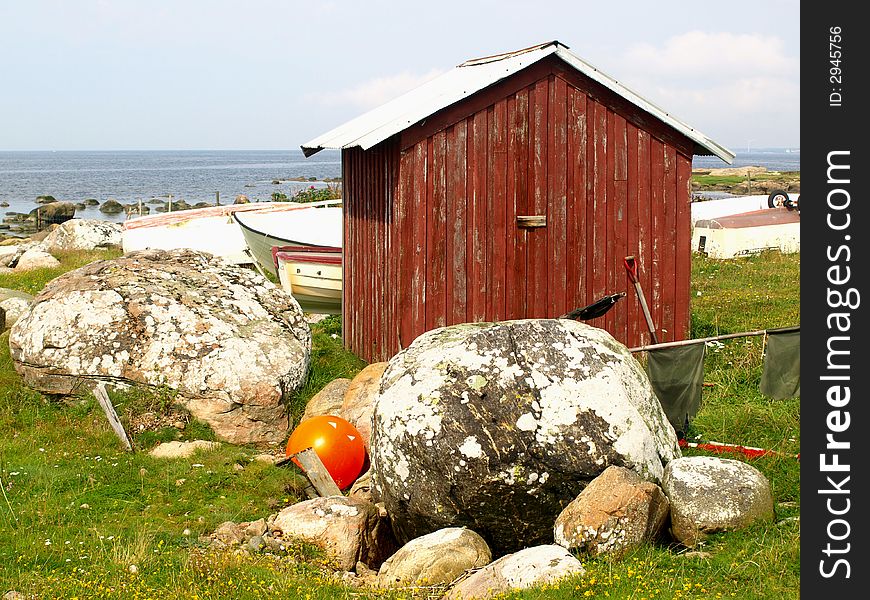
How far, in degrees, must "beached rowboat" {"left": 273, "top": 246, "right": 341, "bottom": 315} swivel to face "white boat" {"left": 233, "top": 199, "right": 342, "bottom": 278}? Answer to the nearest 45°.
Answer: approximately 90° to its right

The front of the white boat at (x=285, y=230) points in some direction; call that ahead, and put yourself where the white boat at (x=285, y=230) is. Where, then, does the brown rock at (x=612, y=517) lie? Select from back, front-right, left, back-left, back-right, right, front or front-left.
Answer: left

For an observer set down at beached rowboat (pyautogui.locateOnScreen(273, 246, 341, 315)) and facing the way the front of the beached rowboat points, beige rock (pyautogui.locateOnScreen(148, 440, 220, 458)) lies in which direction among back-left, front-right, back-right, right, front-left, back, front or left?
left

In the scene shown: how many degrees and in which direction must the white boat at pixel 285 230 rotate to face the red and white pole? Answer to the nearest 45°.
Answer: approximately 90° to its left

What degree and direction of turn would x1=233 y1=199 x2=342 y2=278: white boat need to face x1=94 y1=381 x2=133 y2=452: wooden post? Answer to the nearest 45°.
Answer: approximately 90° to its left

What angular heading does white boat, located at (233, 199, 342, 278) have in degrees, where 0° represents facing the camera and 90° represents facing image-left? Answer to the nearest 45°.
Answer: approximately 90°

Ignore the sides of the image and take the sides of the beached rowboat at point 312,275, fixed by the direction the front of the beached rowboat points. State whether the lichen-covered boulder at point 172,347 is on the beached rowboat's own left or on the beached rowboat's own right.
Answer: on the beached rowboat's own left

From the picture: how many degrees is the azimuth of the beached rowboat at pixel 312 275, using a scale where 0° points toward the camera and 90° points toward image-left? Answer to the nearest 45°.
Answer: approximately 90°

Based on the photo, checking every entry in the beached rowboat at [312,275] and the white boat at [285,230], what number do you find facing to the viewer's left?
2
